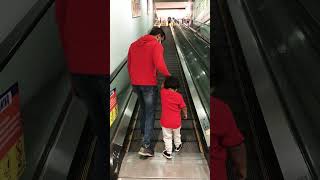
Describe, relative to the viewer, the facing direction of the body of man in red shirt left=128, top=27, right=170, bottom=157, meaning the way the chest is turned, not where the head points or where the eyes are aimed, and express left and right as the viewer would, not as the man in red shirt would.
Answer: facing away from the viewer and to the right of the viewer

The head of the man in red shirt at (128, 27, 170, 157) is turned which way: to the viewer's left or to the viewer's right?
to the viewer's right
